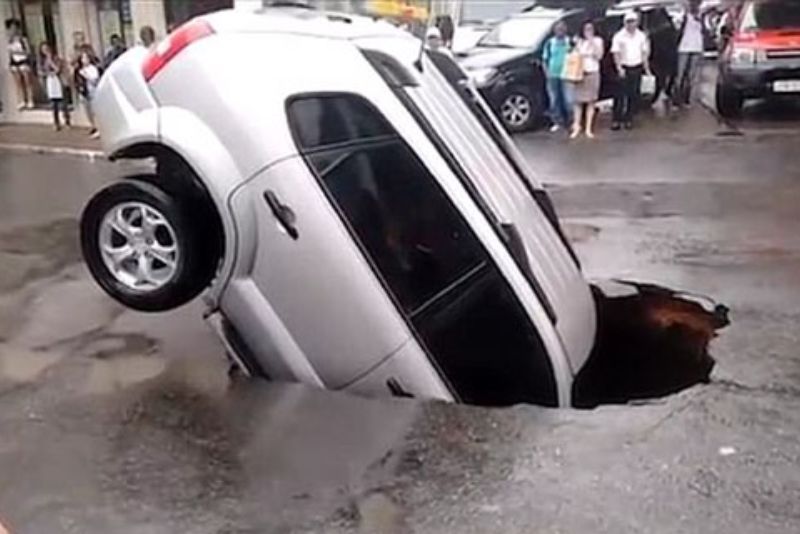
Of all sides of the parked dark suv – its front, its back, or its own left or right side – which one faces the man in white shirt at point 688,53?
back

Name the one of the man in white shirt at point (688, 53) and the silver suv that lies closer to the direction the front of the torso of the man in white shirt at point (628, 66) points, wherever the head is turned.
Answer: the silver suv

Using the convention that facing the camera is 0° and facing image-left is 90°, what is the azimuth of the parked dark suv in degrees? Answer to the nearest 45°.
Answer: approximately 45°

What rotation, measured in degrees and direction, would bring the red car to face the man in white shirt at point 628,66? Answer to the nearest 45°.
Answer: approximately 45° to its right

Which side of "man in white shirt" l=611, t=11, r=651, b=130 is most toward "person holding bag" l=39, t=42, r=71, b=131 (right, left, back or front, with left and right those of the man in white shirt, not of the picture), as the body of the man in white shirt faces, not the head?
right

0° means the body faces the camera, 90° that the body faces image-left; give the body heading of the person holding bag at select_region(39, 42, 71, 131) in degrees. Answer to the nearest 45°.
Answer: approximately 0°

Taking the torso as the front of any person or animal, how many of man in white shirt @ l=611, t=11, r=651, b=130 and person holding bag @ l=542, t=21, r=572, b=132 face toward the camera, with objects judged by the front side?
2

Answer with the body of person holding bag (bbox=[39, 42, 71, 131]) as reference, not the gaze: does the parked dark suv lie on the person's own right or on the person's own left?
on the person's own left

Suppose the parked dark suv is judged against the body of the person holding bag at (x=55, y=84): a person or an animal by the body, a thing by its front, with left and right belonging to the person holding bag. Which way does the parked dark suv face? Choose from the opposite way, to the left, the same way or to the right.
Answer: to the right
